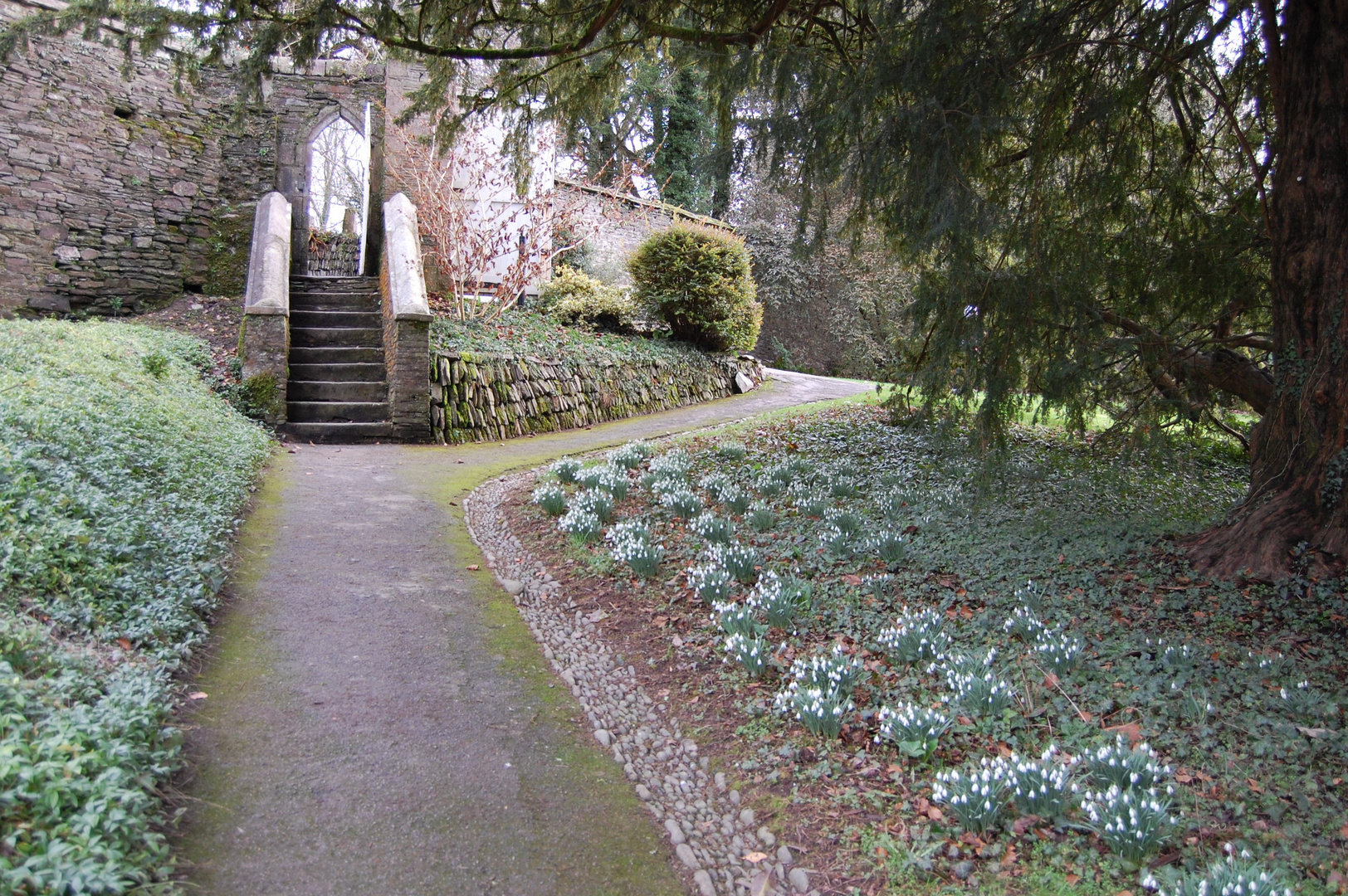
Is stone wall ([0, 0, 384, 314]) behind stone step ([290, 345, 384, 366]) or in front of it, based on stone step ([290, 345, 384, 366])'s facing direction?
behind

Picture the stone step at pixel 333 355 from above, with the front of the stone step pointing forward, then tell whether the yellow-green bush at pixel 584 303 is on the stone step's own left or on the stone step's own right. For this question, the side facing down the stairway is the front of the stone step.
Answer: on the stone step's own left

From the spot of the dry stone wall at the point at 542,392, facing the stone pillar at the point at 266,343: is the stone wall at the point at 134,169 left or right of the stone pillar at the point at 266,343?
right

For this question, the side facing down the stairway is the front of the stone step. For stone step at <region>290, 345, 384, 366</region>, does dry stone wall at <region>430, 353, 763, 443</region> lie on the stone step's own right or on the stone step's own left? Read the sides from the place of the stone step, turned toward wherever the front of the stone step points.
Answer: on the stone step's own left

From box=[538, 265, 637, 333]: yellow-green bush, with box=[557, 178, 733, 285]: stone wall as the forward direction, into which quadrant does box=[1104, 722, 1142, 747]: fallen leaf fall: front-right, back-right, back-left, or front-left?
back-right

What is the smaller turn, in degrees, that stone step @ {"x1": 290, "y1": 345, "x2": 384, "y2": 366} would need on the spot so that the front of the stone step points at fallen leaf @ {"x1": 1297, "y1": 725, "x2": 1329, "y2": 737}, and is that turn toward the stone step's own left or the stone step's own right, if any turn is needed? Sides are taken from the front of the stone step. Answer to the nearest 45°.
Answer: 0° — it already faces it

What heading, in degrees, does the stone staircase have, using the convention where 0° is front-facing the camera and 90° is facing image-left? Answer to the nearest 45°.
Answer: approximately 0°

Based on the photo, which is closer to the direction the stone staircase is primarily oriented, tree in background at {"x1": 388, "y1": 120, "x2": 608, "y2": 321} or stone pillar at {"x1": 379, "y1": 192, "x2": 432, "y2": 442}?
the stone pillar

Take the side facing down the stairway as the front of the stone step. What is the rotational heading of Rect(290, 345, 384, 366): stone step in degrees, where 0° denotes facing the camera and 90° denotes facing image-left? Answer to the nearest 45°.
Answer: approximately 0°

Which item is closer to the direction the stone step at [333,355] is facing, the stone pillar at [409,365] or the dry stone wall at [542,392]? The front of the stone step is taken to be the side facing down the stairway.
the stone pillar
